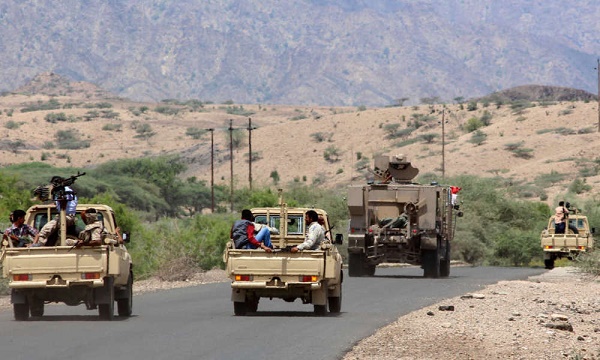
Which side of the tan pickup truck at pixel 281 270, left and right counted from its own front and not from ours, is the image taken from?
back

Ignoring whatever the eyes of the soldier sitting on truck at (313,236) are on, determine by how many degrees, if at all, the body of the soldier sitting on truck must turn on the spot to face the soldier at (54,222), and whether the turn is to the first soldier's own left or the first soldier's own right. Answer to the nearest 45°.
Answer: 0° — they already face them

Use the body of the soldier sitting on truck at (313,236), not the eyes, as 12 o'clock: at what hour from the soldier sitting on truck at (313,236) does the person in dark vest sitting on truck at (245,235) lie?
the person in dark vest sitting on truck at (245,235) is roughly at 12 o'clock from the soldier sitting on truck at (313,236).

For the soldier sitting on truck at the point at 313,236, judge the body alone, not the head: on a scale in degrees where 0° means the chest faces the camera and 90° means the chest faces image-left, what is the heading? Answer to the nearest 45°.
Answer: approximately 90°

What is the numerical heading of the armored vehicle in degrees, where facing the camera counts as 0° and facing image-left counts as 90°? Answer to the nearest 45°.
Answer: approximately 180°

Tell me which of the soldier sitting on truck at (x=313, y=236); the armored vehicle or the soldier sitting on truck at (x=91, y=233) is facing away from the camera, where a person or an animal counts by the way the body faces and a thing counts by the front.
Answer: the armored vehicle

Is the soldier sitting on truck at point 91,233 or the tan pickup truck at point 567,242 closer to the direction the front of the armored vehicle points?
the tan pickup truck

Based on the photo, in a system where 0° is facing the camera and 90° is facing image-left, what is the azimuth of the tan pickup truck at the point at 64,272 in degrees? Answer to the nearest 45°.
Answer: approximately 180°

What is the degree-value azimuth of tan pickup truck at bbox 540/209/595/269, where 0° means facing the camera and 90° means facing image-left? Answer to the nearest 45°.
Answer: approximately 225°

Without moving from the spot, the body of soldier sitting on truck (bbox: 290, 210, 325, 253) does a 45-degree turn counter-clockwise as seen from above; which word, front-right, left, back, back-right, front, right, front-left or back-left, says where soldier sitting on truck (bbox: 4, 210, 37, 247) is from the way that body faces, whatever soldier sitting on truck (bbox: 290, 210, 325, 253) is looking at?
front-right
